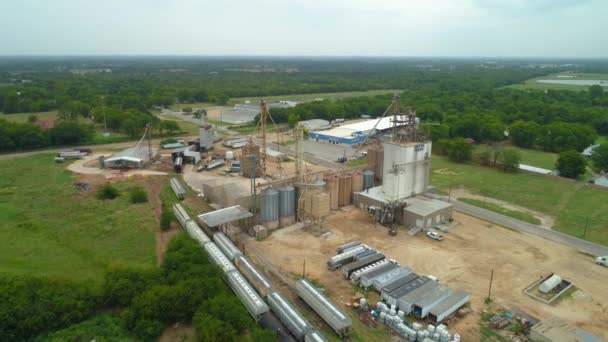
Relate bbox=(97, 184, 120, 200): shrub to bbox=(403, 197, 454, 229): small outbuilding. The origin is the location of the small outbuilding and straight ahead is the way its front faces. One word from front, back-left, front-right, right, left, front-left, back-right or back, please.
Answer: back-right

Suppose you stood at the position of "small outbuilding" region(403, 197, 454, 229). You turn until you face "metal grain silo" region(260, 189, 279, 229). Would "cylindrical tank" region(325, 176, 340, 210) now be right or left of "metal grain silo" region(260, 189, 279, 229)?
right

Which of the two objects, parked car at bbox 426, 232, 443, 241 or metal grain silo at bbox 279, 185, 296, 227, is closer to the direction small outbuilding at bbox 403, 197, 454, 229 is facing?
the parked car

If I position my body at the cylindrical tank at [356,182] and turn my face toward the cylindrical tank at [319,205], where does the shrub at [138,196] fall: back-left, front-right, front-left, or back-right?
front-right

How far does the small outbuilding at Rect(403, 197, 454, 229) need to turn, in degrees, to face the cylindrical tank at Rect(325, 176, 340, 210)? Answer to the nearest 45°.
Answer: approximately 135° to its right

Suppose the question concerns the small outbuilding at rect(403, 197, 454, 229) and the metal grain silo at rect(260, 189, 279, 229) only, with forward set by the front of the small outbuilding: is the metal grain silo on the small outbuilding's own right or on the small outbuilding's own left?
on the small outbuilding's own right

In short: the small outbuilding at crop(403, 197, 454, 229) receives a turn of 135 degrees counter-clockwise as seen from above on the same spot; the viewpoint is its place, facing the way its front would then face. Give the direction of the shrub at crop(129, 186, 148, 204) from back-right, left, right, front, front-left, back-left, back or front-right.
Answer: left

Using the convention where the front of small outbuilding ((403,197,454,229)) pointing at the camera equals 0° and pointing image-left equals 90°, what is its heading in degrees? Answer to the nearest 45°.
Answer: approximately 315°

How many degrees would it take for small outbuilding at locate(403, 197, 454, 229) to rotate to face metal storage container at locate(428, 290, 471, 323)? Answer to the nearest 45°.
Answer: approximately 45° to its right

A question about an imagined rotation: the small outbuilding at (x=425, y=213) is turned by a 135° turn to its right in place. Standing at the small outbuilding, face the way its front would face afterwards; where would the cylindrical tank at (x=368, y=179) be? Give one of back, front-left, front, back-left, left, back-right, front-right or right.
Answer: front-right

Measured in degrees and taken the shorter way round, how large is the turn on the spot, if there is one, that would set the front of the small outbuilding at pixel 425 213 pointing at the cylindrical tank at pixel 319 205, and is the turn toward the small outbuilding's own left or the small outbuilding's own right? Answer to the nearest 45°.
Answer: approximately 90° to the small outbuilding's own right

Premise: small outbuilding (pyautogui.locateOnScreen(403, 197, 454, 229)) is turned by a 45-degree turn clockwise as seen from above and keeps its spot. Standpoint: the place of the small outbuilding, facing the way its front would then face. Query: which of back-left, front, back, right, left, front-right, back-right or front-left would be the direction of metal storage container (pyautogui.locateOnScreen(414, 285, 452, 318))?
front

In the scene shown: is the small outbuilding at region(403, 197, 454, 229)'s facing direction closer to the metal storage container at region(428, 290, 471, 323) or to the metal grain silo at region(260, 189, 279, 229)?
the metal storage container

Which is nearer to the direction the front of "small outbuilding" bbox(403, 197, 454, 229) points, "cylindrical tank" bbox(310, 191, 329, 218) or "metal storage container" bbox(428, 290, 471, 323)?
the metal storage container

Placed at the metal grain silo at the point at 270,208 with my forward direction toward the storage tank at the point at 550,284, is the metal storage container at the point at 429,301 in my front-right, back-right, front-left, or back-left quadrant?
front-right

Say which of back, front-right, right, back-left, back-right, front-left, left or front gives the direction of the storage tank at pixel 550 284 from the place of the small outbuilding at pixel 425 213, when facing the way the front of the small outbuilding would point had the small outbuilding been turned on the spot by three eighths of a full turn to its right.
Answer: back-left
